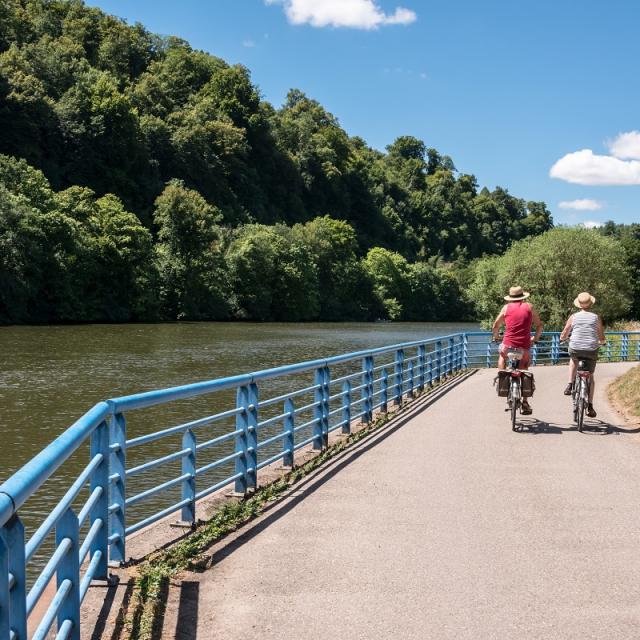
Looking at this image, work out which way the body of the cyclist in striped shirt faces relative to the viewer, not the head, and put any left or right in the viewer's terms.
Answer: facing away from the viewer

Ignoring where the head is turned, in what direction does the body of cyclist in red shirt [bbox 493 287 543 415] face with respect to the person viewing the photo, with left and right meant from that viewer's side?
facing away from the viewer

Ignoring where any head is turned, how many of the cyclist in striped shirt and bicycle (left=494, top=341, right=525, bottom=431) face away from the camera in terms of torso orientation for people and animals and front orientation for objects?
2

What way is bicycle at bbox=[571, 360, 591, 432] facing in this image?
away from the camera

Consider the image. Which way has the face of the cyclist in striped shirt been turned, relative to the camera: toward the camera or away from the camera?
away from the camera

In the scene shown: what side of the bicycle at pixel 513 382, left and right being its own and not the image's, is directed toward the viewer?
back

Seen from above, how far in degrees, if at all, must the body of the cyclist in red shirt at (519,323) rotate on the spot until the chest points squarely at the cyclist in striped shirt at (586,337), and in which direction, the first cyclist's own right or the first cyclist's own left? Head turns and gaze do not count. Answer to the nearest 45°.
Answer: approximately 90° to the first cyclist's own right

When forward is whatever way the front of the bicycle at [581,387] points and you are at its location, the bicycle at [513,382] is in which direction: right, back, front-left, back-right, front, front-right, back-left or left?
left

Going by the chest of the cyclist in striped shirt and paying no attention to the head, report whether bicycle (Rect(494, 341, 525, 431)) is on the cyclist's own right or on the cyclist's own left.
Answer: on the cyclist's own left
